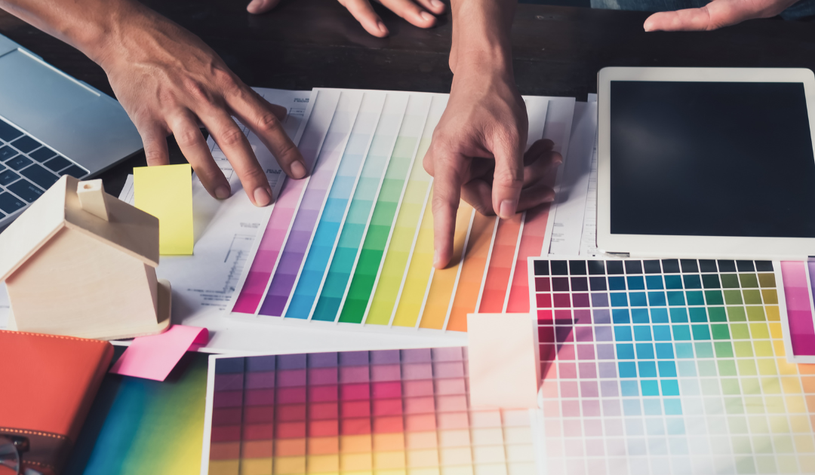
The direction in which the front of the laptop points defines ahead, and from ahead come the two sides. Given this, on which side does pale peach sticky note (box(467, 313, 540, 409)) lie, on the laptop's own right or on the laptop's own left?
on the laptop's own right

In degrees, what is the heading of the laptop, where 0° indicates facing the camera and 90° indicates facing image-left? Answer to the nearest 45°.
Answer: approximately 225°

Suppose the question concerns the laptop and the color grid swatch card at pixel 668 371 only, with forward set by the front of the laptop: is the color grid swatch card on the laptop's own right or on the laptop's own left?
on the laptop's own right

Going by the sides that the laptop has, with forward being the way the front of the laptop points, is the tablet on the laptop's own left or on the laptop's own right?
on the laptop's own right
